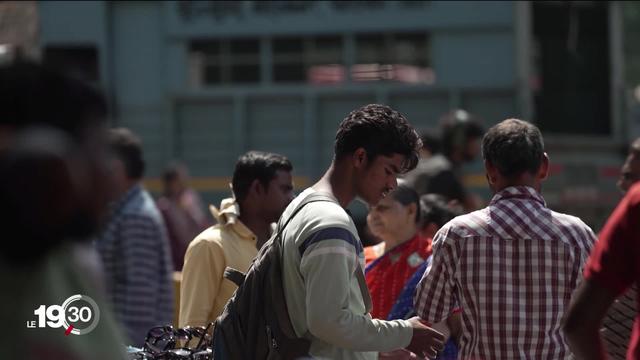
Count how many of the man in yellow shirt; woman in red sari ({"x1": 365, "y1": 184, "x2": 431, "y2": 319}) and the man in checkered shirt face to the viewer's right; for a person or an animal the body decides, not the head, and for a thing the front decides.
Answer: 1

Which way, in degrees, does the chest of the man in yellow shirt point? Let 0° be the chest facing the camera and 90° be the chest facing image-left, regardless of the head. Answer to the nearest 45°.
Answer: approximately 270°

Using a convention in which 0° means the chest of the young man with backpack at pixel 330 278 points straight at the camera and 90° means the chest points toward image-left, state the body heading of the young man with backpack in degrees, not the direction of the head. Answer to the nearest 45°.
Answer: approximately 270°

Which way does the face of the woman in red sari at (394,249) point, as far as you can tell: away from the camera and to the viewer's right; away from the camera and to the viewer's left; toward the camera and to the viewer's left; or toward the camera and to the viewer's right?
toward the camera and to the viewer's left

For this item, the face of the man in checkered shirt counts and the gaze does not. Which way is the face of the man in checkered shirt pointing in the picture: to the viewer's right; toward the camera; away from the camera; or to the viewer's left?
away from the camera

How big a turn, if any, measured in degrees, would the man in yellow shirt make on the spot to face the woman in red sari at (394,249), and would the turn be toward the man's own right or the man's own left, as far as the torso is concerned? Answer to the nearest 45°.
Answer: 0° — they already face them

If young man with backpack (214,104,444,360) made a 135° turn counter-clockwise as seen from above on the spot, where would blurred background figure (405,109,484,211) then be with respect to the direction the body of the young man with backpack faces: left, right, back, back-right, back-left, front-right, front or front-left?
front-right

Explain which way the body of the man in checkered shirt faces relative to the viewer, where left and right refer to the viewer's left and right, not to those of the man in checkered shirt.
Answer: facing away from the viewer

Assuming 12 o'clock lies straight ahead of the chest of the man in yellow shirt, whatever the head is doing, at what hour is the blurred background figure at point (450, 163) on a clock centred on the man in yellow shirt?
The blurred background figure is roughly at 10 o'clock from the man in yellow shirt.

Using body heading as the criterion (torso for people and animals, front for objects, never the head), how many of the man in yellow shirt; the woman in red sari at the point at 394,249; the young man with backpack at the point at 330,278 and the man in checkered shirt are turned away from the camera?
1

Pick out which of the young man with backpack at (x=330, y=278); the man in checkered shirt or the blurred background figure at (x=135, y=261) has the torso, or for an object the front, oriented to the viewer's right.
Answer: the young man with backpack

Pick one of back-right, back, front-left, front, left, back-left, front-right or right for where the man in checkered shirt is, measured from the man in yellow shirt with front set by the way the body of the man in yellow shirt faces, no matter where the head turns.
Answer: front-right

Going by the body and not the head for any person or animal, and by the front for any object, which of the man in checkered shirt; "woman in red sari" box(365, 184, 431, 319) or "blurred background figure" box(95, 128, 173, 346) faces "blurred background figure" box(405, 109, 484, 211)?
the man in checkered shirt

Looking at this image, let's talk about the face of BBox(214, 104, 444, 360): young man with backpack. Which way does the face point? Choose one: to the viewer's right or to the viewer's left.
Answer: to the viewer's right
